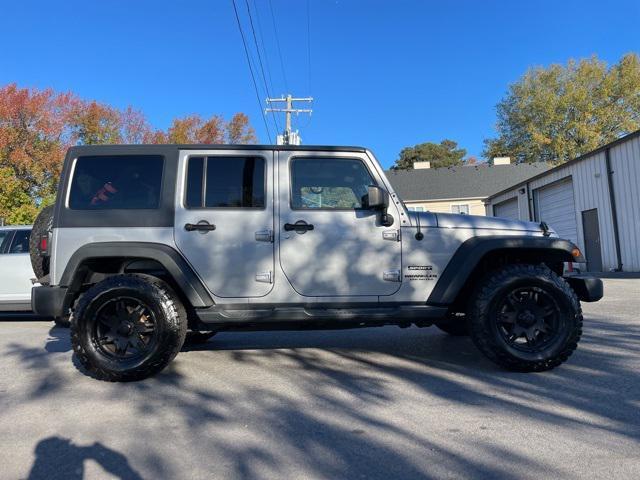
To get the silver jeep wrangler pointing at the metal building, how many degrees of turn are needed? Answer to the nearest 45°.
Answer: approximately 45° to its left

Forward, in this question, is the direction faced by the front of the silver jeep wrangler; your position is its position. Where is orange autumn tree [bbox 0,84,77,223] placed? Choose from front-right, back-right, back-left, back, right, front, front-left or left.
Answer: back-left

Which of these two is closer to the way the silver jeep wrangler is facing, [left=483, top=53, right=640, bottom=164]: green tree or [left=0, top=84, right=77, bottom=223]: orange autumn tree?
the green tree

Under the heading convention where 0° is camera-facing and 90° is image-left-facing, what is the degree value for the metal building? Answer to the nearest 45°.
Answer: approximately 45°

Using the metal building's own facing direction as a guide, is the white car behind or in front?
in front

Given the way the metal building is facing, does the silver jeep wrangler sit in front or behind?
in front

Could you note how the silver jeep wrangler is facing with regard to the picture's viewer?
facing to the right of the viewer

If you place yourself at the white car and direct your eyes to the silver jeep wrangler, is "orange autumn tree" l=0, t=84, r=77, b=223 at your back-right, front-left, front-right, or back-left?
back-left

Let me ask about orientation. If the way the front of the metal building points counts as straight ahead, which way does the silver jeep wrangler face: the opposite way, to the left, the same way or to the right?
the opposite way

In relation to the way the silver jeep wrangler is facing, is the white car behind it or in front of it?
behind
